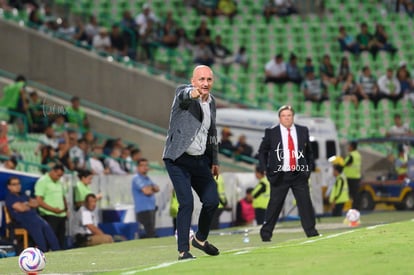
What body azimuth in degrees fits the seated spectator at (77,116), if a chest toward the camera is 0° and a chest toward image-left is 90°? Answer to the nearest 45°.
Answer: approximately 315°

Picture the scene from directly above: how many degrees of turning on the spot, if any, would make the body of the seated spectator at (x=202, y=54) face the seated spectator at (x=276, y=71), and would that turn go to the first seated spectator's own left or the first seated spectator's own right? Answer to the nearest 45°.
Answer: approximately 45° to the first seated spectator's own left

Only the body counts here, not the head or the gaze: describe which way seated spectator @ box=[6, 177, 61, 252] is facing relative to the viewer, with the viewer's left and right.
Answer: facing the viewer and to the right of the viewer

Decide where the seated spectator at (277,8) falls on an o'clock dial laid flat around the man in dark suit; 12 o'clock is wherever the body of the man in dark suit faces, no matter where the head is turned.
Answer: The seated spectator is roughly at 6 o'clock from the man in dark suit.

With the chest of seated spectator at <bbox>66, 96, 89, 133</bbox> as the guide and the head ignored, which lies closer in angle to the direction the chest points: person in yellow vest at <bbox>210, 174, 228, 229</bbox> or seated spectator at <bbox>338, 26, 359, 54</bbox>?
the person in yellow vest
